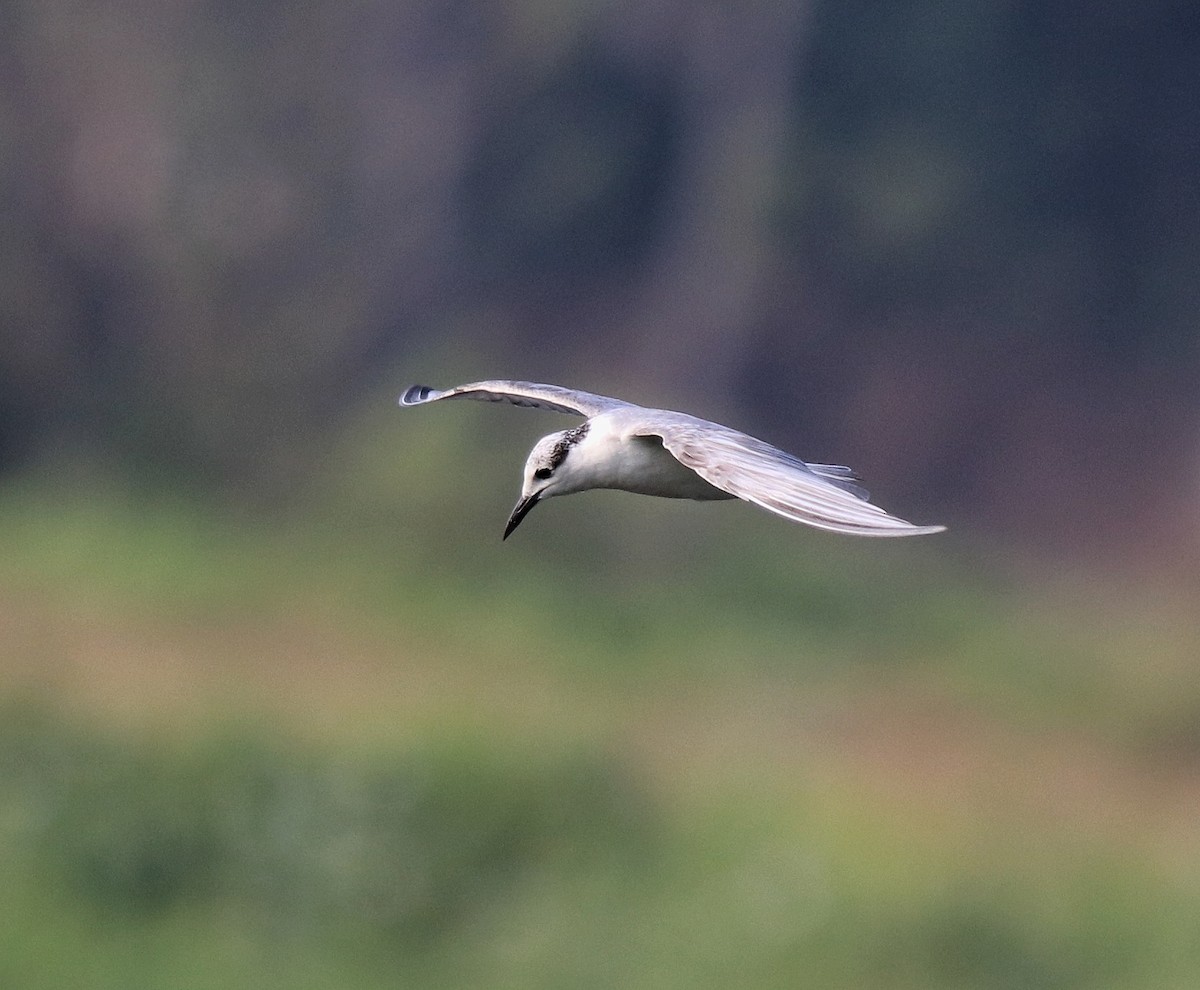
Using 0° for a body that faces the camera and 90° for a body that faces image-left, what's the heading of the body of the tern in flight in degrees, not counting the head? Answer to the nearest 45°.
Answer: approximately 45°
